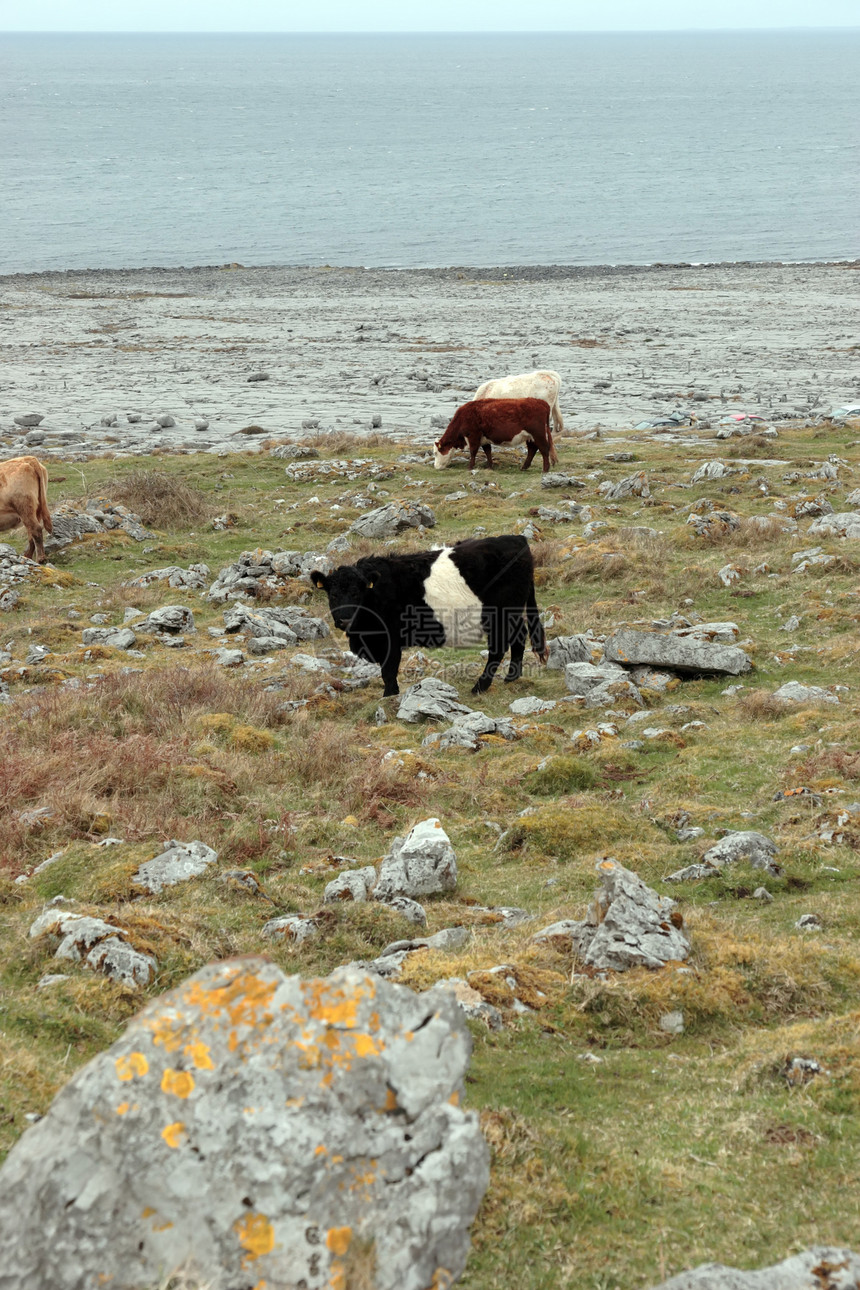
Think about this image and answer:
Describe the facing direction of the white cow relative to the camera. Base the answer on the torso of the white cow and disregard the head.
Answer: to the viewer's left

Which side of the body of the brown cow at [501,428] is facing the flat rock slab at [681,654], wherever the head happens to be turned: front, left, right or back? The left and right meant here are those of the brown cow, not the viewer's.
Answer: left

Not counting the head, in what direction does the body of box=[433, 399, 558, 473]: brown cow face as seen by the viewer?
to the viewer's left

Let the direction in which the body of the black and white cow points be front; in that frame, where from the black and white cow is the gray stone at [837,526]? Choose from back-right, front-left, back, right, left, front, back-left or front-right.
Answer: back-right

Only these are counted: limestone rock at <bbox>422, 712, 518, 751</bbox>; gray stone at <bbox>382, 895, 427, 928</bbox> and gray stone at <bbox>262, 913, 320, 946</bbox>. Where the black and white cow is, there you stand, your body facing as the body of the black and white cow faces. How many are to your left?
3

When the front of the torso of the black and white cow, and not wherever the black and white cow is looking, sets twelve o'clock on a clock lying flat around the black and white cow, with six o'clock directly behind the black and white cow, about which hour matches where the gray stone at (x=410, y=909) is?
The gray stone is roughly at 9 o'clock from the black and white cow.

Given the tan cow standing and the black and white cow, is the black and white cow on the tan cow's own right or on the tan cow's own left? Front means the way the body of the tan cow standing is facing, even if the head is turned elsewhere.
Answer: on the tan cow's own left

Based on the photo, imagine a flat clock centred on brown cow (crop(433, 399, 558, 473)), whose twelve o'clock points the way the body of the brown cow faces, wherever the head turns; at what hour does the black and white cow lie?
The black and white cow is roughly at 9 o'clock from the brown cow.

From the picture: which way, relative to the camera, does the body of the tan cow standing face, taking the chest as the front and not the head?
to the viewer's left

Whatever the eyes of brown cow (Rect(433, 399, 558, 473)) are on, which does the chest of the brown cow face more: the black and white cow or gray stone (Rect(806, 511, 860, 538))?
the black and white cow

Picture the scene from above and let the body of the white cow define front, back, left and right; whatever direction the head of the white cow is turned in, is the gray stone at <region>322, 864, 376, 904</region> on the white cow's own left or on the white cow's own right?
on the white cow's own left

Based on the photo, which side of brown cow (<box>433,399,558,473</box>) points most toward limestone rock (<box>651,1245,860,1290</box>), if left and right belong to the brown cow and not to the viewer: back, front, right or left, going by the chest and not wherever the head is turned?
left

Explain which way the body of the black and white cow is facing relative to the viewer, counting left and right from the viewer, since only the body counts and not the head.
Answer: facing to the left of the viewer
